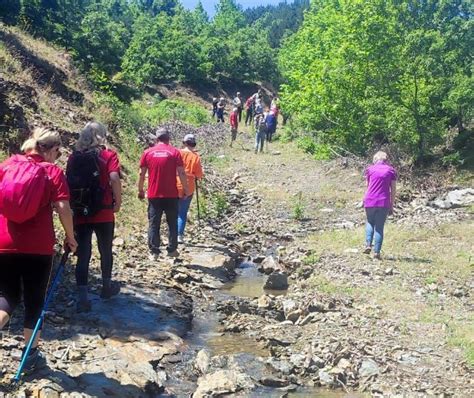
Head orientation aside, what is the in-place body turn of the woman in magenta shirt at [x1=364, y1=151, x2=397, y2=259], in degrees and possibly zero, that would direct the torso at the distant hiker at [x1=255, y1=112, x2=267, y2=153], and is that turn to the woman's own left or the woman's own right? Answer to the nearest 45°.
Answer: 0° — they already face them

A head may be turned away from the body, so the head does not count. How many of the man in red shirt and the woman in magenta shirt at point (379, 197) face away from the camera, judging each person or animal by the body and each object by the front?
2

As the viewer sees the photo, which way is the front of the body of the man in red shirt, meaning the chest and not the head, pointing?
away from the camera

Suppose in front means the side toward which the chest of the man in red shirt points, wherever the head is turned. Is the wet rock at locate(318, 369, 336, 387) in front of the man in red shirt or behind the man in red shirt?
behind

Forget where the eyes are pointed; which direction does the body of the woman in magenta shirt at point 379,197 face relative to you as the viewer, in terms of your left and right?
facing away from the viewer

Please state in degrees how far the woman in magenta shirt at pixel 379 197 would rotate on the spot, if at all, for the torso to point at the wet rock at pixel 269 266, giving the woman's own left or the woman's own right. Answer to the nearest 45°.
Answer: approximately 90° to the woman's own left

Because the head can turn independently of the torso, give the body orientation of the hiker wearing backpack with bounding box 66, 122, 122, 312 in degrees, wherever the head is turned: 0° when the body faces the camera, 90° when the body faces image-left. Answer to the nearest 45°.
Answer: approximately 225°

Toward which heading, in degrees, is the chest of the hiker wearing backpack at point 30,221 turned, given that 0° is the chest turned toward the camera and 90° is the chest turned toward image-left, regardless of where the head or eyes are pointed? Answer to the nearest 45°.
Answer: approximately 225°
